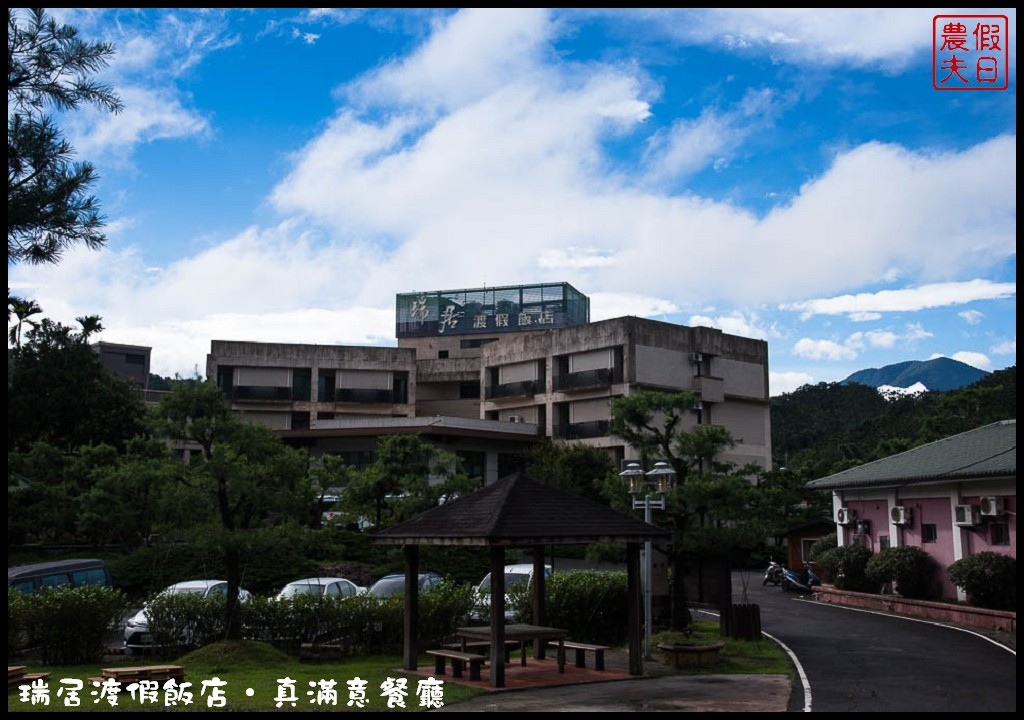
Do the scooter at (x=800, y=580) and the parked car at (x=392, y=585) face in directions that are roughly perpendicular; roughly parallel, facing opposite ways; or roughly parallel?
roughly perpendicular

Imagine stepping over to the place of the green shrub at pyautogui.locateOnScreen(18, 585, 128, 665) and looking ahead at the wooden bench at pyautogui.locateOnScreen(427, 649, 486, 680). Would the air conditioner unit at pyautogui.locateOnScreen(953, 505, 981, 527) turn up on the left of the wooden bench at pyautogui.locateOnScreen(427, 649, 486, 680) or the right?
left

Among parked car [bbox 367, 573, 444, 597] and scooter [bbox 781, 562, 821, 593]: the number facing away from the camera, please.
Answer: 0

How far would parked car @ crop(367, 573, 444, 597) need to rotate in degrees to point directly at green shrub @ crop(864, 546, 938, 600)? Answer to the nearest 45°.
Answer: approximately 135° to its left

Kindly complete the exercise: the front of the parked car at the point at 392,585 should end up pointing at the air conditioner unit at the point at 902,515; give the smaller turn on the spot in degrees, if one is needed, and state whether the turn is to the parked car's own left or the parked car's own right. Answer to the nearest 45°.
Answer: approximately 135° to the parked car's own left
